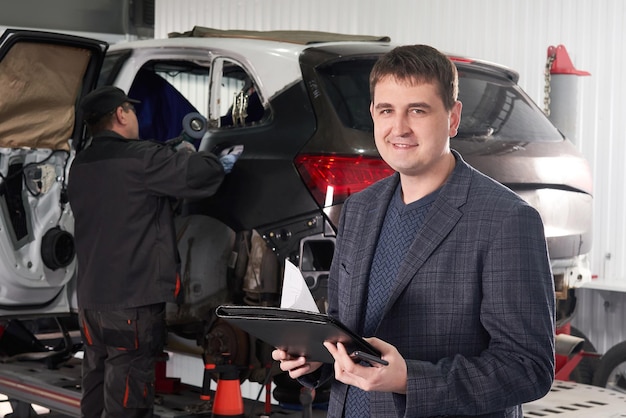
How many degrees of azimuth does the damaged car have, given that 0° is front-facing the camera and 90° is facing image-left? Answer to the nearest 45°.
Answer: approximately 135°

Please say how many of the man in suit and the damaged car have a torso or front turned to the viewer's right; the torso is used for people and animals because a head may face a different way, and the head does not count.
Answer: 0

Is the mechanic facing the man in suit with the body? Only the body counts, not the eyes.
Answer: no

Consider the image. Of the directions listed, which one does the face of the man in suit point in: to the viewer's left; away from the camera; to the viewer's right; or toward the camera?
toward the camera

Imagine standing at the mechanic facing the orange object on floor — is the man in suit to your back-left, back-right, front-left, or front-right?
front-right

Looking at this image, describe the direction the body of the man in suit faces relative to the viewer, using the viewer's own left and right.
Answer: facing the viewer and to the left of the viewer

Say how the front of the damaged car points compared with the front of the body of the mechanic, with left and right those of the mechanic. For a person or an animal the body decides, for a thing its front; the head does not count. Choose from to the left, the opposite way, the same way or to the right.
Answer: to the left

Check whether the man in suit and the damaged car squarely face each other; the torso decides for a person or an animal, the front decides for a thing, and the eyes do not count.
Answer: no

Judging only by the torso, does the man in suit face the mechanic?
no

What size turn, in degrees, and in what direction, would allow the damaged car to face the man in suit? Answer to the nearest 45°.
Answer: approximately 135° to its left

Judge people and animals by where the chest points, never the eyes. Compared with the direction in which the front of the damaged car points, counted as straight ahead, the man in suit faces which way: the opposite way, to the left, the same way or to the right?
to the left

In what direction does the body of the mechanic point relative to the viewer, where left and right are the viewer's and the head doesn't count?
facing away from the viewer and to the right of the viewer
